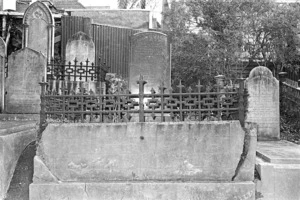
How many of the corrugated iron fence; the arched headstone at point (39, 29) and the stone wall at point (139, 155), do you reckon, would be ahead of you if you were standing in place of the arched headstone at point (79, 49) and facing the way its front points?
1

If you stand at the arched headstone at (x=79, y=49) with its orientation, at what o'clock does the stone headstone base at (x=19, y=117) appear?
The stone headstone base is roughly at 1 o'clock from the arched headstone.

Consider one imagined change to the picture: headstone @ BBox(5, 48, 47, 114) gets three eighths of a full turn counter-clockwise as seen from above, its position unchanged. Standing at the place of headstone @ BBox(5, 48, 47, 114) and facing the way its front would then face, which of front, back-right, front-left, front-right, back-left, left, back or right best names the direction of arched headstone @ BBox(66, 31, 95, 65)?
front

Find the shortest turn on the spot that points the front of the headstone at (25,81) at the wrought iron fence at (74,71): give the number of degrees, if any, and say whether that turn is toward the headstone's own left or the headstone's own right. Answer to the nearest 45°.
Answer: approximately 135° to the headstone's own left

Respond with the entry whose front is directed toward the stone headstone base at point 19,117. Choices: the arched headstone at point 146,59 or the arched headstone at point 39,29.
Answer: the arched headstone at point 39,29

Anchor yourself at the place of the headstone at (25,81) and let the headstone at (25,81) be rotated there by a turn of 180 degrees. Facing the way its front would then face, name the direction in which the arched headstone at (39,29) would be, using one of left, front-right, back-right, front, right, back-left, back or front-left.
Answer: front

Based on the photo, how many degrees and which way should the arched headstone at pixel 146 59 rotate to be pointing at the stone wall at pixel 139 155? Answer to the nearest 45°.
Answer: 0° — it already faces it

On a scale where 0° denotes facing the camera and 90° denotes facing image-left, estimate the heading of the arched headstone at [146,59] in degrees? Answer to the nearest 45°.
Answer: approximately 0°

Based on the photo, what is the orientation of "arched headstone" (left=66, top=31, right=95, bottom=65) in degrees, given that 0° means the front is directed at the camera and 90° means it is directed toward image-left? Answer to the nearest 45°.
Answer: approximately 0°

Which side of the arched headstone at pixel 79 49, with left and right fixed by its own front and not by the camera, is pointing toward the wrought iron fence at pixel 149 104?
front

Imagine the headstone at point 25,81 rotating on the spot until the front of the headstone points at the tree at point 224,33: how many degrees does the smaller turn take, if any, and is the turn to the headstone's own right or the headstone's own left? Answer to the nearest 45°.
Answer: approximately 90° to the headstone's own left

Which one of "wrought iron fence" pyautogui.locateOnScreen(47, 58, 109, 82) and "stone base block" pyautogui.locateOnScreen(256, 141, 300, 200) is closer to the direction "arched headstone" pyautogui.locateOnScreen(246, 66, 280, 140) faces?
the stone base block

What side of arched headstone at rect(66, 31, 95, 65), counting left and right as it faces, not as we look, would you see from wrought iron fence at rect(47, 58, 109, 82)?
front
